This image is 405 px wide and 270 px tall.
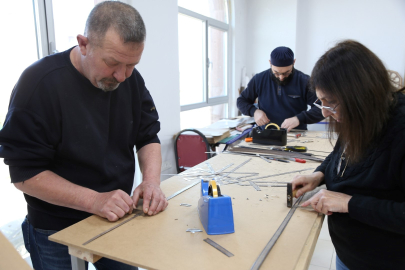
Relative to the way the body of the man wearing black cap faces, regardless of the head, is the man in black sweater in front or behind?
in front

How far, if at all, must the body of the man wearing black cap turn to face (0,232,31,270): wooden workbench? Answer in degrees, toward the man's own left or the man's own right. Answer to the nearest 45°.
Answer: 0° — they already face it

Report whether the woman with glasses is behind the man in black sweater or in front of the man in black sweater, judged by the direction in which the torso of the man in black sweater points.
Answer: in front

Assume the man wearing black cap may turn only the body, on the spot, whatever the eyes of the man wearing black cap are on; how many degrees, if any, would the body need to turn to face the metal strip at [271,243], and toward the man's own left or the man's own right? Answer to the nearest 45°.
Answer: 0° — they already face it

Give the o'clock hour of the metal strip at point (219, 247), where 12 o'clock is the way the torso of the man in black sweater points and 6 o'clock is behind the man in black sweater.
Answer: The metal strip is roughly at 12 o'clock from the man in black sweater.

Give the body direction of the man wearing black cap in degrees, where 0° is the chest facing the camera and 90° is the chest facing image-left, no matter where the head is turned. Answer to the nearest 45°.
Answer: approximately 0°

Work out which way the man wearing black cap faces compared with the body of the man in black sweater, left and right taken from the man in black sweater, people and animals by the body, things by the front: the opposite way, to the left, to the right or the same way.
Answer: to the right

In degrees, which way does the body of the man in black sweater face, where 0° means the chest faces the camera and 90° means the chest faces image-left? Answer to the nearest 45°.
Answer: approximately 315°

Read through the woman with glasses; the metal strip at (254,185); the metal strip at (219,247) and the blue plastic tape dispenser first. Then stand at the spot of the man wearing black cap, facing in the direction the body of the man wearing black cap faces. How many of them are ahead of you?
4

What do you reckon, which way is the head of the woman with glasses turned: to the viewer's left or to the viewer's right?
to the viewer's left

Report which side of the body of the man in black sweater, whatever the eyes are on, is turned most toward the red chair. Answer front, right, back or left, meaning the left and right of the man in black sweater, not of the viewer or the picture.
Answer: left

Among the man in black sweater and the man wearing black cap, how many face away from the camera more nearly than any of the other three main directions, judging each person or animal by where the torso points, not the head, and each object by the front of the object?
0

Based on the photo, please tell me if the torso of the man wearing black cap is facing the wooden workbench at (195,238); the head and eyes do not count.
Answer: yes
